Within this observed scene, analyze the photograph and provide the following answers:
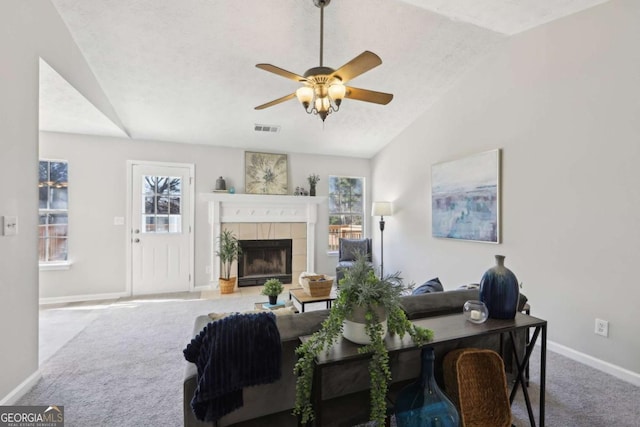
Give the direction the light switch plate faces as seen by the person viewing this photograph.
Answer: facing the viewer and to the right of the viewer

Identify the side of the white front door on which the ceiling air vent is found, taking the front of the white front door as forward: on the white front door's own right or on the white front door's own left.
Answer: on the white front door's own left

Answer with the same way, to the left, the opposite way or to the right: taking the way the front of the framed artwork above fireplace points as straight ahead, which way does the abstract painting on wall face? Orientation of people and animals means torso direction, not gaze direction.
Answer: to the right

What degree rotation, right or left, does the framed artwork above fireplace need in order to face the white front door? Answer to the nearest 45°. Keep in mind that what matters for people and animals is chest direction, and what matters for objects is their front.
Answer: approximately 90° to its right

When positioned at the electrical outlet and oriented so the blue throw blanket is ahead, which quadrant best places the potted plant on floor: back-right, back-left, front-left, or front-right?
front-right

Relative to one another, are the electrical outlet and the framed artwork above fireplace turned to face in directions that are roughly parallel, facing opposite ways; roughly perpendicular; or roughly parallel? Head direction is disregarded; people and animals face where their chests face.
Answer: roughly perpendicular

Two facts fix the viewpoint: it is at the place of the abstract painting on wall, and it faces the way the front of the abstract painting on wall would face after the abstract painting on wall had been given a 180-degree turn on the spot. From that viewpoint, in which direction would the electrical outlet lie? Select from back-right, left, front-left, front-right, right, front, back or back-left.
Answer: right

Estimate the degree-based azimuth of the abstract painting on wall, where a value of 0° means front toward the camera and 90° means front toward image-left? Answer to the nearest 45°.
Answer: approximately 45°

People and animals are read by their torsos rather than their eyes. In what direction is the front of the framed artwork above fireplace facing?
toward the camera

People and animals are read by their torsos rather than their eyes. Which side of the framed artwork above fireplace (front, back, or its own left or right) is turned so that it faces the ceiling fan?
front

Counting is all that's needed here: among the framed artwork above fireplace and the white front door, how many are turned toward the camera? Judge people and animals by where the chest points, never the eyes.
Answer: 2

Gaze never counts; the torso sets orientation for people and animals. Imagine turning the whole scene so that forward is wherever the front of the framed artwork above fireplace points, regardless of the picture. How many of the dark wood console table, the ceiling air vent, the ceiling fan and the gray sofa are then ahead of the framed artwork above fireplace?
4

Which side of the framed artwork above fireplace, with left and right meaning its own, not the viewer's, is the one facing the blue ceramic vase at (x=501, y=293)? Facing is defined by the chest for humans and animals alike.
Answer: front

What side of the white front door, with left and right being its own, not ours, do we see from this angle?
front

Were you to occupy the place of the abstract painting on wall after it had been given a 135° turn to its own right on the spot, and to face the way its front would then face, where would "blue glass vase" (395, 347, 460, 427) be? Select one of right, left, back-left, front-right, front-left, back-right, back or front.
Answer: back

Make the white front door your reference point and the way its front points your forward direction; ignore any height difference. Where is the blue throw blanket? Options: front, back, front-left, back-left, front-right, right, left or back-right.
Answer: front

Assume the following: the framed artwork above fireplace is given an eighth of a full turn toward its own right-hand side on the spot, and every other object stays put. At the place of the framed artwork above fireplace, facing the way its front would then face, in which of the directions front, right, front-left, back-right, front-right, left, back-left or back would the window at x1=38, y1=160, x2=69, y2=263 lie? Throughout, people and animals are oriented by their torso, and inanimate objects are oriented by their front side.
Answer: front-right

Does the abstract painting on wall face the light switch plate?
yes

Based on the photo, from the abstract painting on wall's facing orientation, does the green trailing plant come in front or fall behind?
in front

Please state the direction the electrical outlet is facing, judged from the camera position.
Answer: facing the viewer and to the left of the viewer
